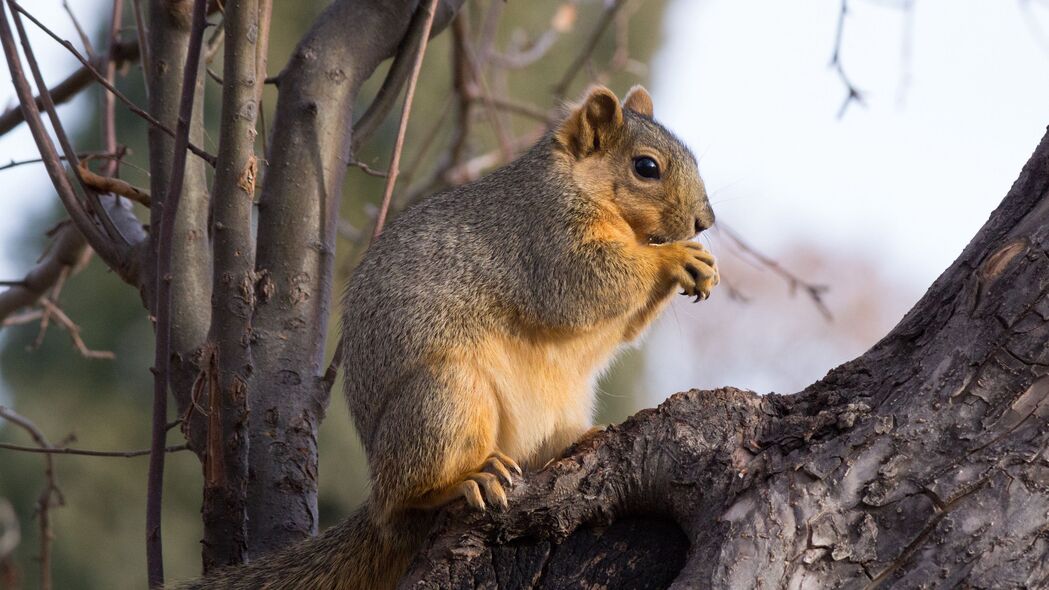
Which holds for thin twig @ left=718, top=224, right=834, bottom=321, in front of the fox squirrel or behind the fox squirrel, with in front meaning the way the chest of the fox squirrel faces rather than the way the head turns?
in front

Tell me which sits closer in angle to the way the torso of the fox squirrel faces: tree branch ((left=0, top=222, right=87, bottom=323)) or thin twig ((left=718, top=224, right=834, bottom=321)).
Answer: the thin twig

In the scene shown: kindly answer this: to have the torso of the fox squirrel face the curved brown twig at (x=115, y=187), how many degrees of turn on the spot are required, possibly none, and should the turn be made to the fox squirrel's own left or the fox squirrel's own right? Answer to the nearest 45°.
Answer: approximately 180°

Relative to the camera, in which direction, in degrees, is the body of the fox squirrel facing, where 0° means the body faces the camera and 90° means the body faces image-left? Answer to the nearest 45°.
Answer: approximately 270°

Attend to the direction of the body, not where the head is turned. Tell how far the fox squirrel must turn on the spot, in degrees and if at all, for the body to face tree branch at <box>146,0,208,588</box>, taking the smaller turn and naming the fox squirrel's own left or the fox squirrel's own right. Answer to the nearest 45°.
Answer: approximately 135° to the fox squirrel's own right

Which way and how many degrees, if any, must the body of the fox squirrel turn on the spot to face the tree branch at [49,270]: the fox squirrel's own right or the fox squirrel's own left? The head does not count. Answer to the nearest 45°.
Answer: approximately 180°

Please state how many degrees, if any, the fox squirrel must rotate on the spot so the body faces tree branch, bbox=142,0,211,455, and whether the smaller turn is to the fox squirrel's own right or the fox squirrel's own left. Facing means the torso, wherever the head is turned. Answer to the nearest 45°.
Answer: approximately 180°
